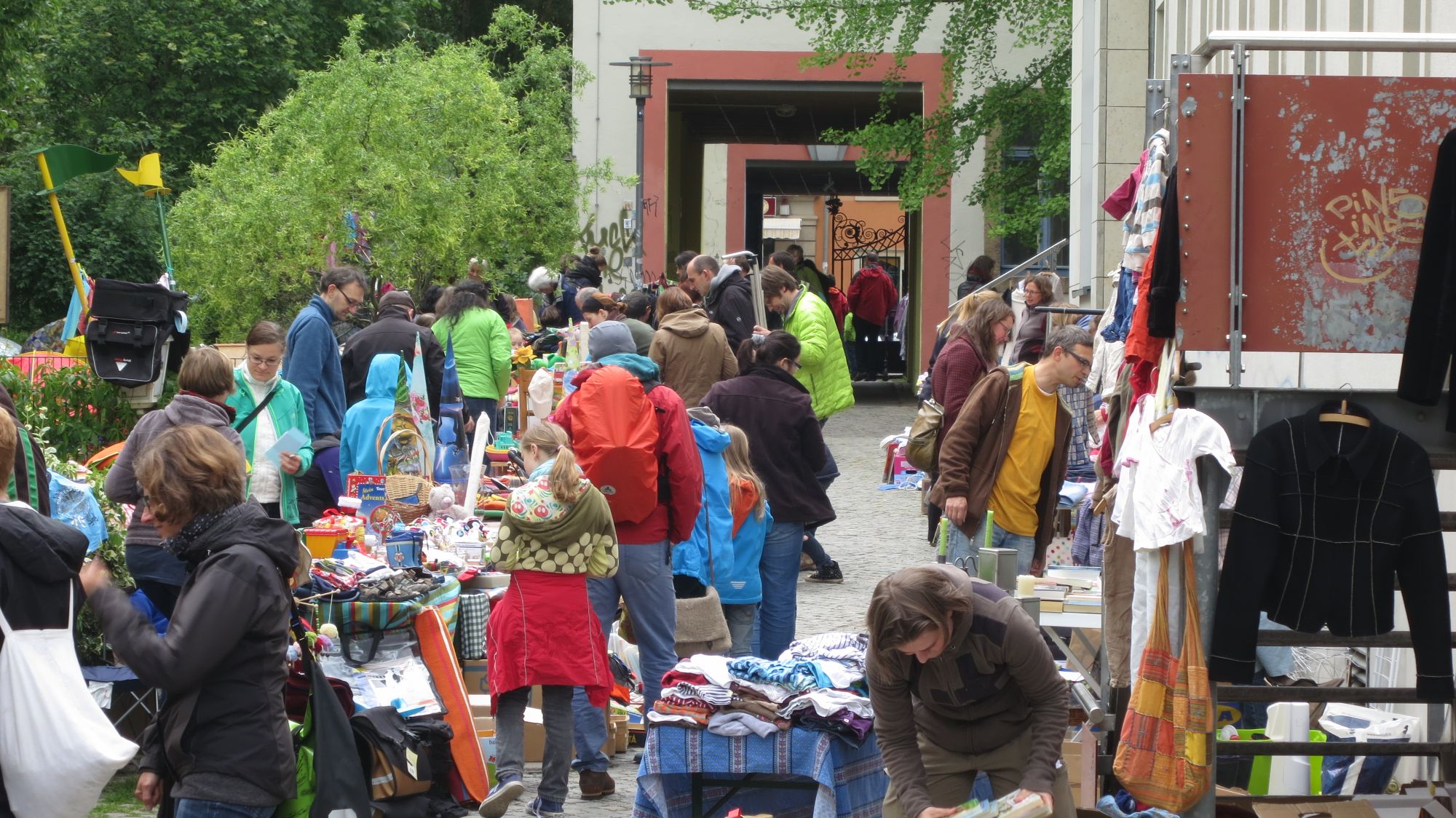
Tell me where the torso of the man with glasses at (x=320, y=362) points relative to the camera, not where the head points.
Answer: to the viewer's right

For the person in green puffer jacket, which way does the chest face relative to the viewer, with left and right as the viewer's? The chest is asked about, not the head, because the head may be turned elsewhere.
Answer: facing to the left of the viewer

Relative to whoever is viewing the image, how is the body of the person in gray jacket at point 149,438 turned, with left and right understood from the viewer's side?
facing away from the viewer and to the right of the viewer

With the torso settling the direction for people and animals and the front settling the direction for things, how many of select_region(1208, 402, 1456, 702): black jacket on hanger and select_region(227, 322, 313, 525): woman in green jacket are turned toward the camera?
2

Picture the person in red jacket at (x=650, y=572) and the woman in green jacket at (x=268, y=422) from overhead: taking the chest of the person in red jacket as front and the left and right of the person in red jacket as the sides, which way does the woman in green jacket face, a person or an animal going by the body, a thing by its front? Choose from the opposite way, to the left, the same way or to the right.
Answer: the opposite way
